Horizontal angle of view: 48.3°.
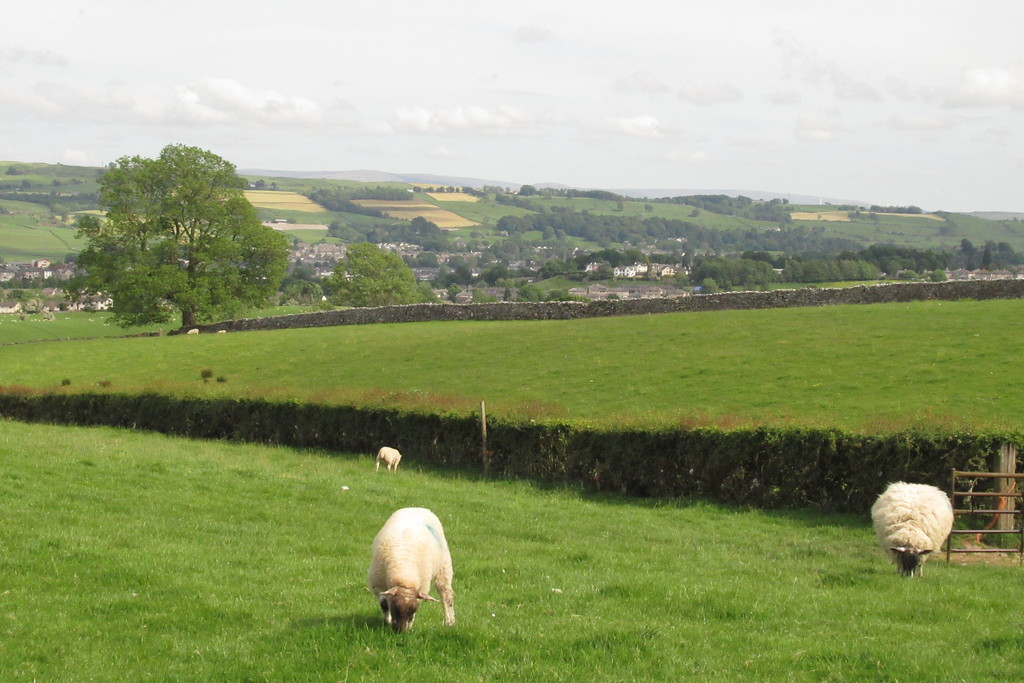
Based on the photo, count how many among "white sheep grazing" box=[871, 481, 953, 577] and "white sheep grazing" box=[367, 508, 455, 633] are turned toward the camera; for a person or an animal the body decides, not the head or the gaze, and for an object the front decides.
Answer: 2

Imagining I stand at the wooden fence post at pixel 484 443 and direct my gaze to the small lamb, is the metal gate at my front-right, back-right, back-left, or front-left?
back-left

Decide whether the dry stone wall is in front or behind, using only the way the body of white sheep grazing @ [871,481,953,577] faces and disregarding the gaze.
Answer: behind

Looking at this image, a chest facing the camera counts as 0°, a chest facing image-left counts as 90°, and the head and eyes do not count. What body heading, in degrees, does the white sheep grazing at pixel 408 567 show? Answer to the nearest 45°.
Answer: approximately 0°

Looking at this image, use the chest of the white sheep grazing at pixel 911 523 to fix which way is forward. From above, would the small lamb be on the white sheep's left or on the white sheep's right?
on the white sheep's right

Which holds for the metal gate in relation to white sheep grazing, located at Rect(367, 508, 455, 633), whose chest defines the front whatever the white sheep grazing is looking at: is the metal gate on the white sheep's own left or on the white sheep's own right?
on the white sheep's own left

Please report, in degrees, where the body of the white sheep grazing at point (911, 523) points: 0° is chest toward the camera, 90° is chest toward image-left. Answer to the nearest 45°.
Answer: approximately 0°

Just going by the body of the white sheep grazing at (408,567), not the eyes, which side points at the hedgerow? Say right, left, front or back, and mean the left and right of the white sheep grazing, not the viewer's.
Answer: back
